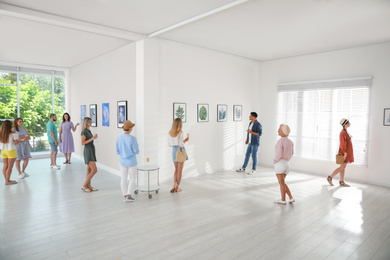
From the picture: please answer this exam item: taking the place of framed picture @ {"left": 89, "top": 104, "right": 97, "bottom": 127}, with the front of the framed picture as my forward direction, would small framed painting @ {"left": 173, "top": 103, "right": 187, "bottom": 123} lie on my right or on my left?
on my left

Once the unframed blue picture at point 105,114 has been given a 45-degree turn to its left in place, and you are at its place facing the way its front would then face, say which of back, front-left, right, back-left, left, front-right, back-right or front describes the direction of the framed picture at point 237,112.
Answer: front

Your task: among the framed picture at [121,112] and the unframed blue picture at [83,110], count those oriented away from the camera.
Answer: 0

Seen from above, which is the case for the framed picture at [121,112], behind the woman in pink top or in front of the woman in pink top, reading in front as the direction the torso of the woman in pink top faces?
in front

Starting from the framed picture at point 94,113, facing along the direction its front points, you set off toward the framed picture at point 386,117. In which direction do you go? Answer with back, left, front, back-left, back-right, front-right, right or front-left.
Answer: left

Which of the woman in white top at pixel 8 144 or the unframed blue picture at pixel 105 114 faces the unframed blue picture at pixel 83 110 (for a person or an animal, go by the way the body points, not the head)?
the woman in white top

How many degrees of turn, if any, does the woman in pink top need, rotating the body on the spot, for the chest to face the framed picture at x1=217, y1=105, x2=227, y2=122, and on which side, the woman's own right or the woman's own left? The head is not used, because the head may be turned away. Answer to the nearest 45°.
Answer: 0° — they already face it

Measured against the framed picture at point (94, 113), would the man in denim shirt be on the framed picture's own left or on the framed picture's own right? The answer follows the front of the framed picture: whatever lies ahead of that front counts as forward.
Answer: on the framed picture's own left

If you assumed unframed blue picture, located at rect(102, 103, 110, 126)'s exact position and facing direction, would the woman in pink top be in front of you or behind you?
in front

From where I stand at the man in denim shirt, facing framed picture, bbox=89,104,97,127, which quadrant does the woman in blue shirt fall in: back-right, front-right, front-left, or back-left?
front-left

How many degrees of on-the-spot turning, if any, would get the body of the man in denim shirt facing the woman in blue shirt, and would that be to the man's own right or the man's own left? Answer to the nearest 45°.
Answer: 0° — they already face them

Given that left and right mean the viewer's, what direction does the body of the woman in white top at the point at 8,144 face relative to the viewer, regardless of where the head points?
facing away from the viewer and to the right of the viewer
